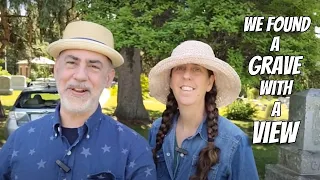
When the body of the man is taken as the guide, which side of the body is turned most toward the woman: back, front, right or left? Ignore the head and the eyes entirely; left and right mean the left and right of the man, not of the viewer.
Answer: left

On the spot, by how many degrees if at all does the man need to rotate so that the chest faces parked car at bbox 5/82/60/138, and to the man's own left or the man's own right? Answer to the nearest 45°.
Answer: approximately 180°

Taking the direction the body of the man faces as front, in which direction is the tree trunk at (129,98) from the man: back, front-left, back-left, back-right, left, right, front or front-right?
back

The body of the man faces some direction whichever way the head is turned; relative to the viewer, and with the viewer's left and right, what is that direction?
facing the viewer

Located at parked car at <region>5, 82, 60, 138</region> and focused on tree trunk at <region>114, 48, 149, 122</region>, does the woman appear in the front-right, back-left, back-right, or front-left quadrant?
back-right

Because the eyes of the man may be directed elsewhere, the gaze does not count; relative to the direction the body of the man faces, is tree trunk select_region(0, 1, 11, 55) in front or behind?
behind

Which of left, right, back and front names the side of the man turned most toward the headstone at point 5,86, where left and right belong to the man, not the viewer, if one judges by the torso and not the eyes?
back
